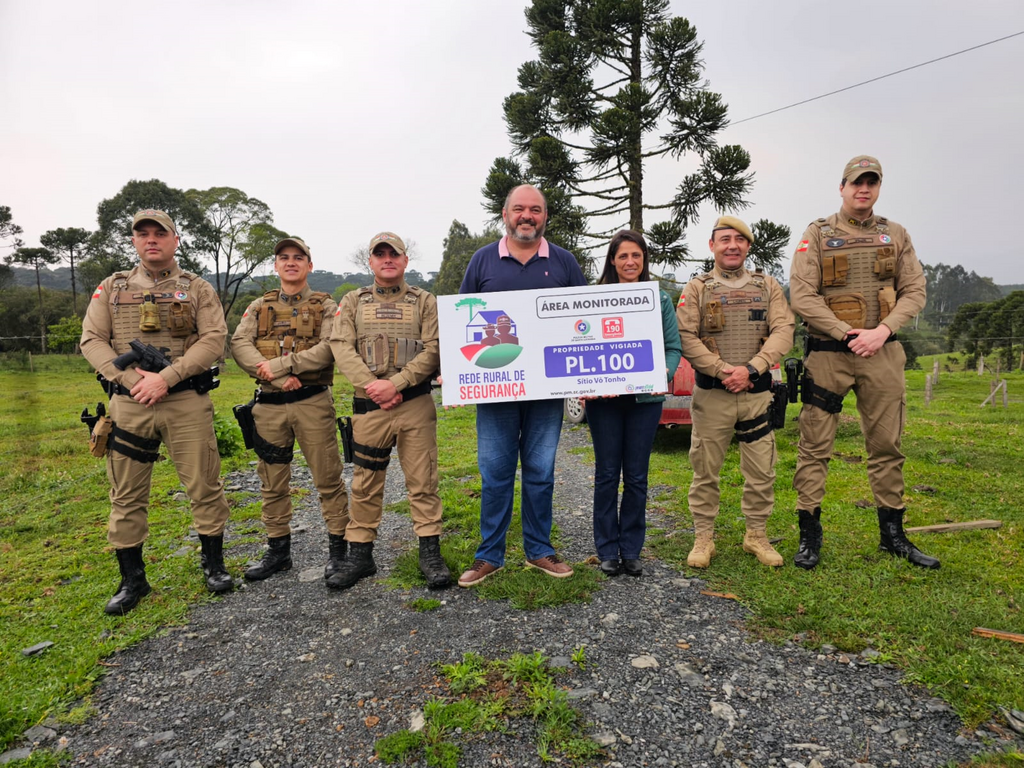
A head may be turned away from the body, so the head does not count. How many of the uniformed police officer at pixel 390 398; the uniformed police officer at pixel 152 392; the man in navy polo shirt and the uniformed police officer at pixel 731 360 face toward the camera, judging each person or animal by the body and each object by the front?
4

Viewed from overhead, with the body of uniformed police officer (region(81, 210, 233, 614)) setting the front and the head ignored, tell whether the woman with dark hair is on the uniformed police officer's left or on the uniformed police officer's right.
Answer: on the uniformed police officer's left

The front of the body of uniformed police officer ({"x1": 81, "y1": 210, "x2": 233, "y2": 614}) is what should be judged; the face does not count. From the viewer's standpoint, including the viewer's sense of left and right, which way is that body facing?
facing the viewer

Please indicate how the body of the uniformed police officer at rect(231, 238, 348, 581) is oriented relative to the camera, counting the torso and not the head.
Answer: toward the camera

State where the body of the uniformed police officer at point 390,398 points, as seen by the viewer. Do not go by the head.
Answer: toward the camera

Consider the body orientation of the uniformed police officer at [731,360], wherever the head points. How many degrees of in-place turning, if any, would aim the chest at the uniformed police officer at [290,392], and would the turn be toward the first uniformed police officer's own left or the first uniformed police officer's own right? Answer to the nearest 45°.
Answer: approximately 90° to the first uniformed police officer's own right

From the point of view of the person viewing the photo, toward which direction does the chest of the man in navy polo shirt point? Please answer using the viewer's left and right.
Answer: facing the viewer

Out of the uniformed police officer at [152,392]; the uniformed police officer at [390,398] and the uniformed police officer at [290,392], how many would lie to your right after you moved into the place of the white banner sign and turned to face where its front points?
3

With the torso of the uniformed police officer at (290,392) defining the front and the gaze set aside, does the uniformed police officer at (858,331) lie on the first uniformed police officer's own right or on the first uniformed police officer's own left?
on the first uniformed police officer's own left

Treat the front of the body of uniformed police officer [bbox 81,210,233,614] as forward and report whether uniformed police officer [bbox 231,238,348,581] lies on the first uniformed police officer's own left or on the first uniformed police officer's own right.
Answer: on the first uniformed police officer's own left

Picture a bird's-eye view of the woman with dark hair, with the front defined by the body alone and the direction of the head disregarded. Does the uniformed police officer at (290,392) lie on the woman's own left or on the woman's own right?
on the woman's own right

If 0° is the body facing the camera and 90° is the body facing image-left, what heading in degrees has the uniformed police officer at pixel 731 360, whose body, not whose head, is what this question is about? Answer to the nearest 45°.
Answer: approximately 0°

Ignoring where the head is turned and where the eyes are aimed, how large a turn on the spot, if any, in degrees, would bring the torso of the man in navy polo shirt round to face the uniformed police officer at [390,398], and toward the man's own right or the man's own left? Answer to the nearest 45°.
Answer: approximately 90° to the man's own right
